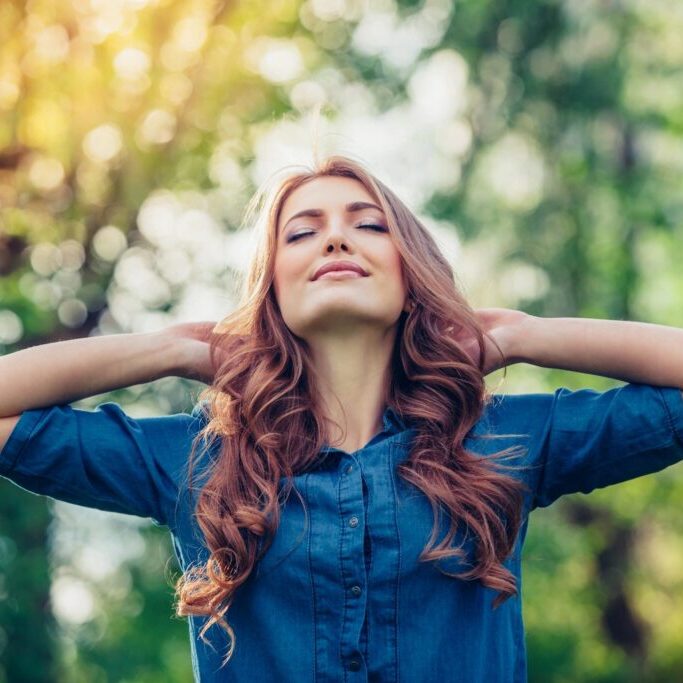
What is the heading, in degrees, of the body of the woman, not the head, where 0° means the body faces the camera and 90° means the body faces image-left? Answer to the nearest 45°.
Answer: approximately 0°
